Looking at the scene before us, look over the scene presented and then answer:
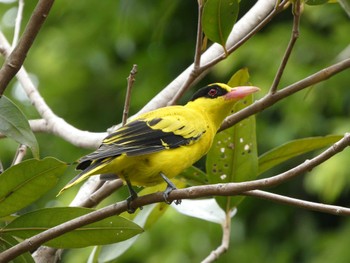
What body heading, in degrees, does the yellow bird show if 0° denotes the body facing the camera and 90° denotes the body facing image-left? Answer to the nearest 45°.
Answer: approximately 270°
